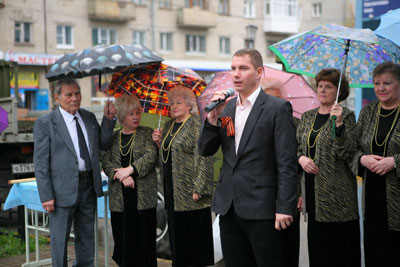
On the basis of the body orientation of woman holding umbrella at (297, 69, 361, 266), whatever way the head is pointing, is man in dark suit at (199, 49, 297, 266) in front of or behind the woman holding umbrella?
in front

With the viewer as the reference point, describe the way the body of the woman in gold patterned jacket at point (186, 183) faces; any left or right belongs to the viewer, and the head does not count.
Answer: facing the viewer and to the left of the viewer

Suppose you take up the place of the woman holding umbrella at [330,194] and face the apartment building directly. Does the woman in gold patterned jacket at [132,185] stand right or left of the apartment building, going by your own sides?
left

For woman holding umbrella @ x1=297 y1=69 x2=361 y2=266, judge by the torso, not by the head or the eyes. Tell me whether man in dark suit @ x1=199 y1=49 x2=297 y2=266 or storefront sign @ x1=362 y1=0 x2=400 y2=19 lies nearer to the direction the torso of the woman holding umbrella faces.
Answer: the man in dark suit

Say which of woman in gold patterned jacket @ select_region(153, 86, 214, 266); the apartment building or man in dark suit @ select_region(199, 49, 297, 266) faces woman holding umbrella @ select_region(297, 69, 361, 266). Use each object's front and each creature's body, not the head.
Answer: the apartment building

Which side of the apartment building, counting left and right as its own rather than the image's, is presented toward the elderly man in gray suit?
front

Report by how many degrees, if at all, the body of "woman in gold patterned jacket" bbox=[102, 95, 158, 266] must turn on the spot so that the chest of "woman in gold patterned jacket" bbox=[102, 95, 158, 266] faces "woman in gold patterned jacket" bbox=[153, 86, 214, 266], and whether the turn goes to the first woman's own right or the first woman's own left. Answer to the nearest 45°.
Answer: approximately 90° to the first woman's own left

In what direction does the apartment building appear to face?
toward the camera

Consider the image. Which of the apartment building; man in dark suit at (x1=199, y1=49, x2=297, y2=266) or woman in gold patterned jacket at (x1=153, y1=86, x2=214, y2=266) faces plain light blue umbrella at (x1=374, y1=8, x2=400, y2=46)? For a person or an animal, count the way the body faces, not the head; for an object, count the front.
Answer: the apartment building

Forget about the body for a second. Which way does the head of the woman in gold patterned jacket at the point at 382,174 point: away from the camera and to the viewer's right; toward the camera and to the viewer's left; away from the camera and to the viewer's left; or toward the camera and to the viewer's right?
toward the camera and to the viewer's left

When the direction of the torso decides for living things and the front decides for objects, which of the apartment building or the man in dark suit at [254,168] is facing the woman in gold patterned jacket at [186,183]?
the apartment building

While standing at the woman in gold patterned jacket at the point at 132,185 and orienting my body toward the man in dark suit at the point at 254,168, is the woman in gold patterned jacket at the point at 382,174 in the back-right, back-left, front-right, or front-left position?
front-left

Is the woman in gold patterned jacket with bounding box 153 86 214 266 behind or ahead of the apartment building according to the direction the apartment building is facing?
ahead

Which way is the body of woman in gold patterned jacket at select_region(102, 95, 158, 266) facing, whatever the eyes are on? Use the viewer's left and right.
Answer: facing the viewer

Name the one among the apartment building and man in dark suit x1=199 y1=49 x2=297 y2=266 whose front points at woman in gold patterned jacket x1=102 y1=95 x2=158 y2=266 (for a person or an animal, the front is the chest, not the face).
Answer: the apartment building

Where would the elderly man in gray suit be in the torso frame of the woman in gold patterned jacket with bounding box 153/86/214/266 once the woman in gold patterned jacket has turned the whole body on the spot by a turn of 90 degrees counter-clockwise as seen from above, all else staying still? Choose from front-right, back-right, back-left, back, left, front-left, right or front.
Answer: back-right
